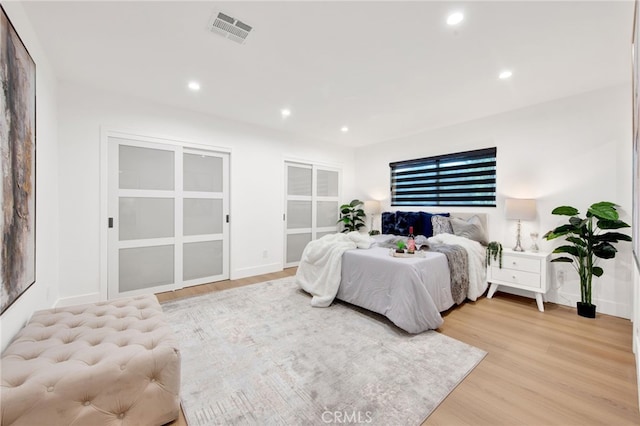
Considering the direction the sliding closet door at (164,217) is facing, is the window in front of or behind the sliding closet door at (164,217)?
in front

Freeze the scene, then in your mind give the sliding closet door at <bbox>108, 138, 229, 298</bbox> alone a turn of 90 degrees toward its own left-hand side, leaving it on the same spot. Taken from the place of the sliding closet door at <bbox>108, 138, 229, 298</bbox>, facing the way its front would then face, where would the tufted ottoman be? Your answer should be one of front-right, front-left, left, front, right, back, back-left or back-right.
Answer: back-right

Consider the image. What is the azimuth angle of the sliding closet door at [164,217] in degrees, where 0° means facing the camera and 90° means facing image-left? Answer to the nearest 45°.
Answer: approximately 315°

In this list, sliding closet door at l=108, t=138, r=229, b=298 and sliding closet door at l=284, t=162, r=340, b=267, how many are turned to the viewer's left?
0

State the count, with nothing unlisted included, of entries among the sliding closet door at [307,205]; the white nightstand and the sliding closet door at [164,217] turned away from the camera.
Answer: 0

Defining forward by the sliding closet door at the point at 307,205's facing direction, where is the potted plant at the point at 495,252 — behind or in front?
in front

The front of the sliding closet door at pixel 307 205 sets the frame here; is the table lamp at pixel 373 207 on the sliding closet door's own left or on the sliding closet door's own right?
on the sliding closet door's own left

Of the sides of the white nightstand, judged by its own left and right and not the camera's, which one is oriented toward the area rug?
front

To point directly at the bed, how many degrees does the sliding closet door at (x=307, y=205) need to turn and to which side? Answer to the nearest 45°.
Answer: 0° — it already faces it

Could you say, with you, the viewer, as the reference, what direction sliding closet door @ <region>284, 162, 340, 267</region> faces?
facing the viewer and to the right of the viewer

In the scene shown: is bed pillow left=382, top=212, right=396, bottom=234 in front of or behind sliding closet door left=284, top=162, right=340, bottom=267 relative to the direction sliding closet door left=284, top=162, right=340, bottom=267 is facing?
in front
